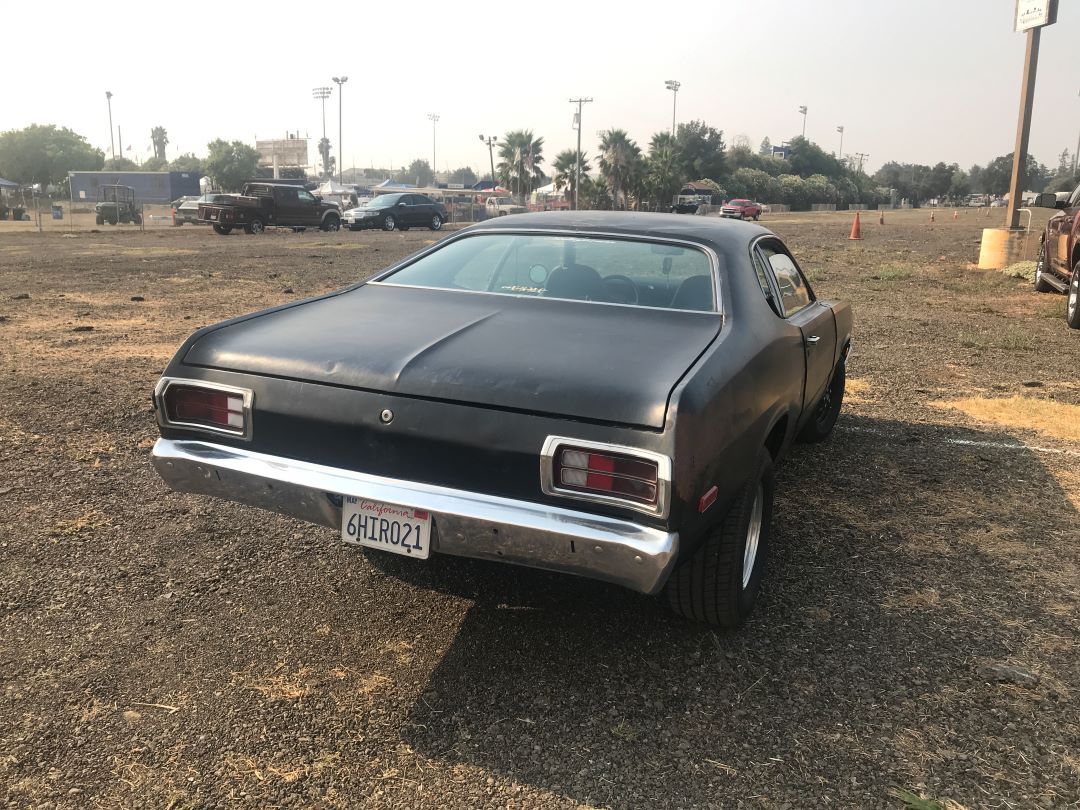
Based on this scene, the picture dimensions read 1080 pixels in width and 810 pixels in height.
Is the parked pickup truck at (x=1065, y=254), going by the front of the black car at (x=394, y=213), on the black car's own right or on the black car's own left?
on the black car's own left

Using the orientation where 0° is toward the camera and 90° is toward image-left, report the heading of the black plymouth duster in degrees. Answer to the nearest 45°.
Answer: approximately 225°

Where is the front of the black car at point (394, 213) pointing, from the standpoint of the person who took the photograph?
facing the viewer and to the left of the viewer

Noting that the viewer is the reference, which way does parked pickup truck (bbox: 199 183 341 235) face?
facing away from the viewer and to the right of the viewer

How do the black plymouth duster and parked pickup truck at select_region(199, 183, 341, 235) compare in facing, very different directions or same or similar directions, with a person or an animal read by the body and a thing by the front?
same or similar directions

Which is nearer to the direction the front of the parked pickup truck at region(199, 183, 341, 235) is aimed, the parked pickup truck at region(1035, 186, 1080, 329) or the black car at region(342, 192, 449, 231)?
the black car

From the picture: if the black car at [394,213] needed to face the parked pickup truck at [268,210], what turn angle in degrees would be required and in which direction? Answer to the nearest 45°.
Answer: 0° — it already faces it

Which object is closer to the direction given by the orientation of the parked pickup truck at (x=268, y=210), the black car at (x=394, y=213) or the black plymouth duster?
the black car

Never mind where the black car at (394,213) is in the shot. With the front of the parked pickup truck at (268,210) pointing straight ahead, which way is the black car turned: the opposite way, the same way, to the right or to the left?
the opposite way

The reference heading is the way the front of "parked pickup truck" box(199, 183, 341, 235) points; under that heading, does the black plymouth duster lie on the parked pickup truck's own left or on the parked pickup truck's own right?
on the parked pickup truck's own right

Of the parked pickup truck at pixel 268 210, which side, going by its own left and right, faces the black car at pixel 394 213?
front

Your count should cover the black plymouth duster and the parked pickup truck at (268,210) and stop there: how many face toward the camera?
0

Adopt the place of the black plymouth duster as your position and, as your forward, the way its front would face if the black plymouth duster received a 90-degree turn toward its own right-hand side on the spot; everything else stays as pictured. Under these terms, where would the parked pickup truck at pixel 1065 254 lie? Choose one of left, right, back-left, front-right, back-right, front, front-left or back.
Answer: left
